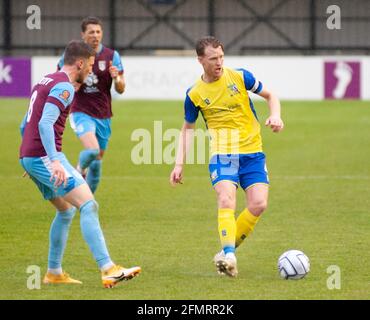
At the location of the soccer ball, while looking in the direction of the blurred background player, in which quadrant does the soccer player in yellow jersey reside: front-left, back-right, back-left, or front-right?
front-left

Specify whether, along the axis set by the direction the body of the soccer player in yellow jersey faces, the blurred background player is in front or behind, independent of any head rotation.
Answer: behind

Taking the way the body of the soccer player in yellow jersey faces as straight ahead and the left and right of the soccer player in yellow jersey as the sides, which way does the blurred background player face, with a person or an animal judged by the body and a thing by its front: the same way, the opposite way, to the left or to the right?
the same way

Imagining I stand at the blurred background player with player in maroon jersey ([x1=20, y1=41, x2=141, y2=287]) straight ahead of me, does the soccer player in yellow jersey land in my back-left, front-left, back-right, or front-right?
front-left

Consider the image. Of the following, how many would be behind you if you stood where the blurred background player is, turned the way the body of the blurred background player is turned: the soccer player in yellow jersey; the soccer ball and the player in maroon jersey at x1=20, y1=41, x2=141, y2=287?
0

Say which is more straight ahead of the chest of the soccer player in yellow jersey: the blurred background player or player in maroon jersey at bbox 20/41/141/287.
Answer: the player in maroon jersey

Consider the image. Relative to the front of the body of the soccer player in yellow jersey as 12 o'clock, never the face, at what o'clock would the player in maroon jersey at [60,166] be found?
The player in maroon jersey is roughly at 2 o'clock from the soccer player in yellow jersey.

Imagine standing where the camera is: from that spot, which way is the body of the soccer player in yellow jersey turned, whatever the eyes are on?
toward the camera

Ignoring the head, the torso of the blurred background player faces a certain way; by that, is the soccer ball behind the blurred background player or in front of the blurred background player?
in front

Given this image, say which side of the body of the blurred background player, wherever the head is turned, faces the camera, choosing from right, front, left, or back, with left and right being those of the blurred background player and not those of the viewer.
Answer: front

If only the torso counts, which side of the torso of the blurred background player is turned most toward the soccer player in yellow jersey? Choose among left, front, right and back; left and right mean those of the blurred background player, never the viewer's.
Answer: front

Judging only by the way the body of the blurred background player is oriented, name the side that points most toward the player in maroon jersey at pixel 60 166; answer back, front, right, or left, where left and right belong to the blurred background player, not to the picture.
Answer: front
